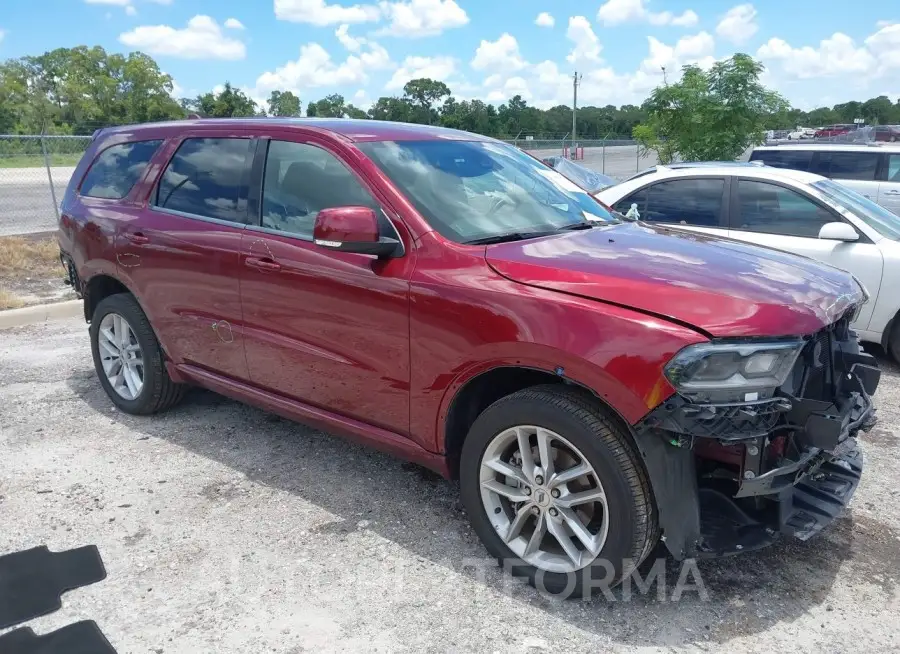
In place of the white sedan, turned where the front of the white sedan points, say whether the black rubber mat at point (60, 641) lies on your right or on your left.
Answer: on your right

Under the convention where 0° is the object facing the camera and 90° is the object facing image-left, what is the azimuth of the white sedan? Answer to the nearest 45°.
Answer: approximately 315°

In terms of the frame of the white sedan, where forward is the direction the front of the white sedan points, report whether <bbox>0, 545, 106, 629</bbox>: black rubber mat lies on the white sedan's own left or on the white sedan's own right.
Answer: on the white sedan's own right

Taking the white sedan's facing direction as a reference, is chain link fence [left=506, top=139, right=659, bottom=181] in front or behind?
behind

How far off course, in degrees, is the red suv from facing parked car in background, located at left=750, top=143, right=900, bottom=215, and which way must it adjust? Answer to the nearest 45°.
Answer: approximately 90° to its left

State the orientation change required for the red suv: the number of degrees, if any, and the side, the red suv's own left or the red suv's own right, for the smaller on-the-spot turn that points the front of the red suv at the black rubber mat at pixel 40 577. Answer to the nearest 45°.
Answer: approximately 135° to the red suv's own right

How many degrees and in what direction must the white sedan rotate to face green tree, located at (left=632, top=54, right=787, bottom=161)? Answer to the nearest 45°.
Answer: approximately 135° to its left

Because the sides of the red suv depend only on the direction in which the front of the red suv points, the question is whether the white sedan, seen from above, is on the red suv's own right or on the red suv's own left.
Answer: on the red suv's own left
